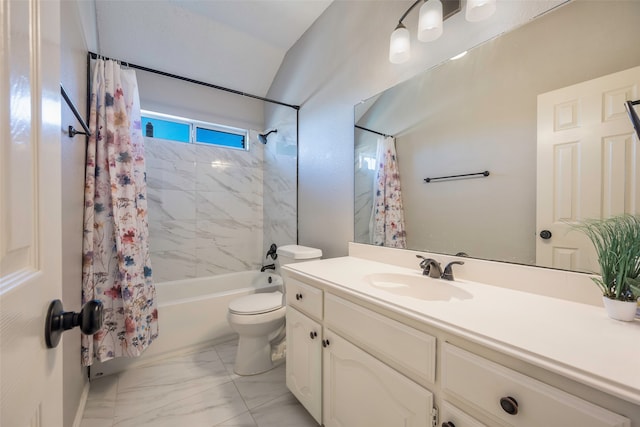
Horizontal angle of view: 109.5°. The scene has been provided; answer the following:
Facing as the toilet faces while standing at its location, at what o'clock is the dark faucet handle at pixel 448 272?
The dark faucet handle is roughly at 9 o'clock from the toilet.

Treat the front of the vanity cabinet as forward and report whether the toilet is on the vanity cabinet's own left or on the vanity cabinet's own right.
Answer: on the vanity cabinet's own right

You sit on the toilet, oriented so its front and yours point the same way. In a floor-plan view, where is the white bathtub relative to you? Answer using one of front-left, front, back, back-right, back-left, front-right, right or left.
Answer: right

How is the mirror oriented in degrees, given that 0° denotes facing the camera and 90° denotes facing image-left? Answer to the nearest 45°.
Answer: approximately 45°

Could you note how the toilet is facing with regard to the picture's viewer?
facing the viewer and to the left of the viewer

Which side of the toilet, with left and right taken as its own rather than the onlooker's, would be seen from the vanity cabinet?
left

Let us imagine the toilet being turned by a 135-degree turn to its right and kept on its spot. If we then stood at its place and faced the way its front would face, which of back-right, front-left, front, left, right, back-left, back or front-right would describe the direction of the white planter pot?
back-right
